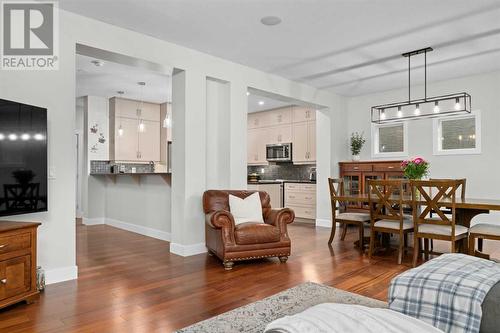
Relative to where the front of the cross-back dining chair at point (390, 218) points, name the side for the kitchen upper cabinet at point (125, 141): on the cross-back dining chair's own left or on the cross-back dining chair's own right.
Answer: on the cross-back dining chair's own left

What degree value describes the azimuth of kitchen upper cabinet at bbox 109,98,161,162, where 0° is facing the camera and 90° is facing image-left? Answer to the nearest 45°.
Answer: approximately 315°

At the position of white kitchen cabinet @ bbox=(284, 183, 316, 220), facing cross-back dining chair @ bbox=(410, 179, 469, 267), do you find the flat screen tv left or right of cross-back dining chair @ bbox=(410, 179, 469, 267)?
right

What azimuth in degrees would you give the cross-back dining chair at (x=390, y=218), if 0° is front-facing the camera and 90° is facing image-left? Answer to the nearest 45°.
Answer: approximately 225°

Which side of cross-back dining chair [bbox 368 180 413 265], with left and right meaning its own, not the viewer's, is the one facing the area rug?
back

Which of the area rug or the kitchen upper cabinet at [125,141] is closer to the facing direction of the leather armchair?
the area rug

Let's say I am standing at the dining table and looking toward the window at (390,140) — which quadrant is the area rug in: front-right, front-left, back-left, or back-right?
back-left

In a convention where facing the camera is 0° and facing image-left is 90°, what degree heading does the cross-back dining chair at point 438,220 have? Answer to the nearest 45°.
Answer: approximately 225°

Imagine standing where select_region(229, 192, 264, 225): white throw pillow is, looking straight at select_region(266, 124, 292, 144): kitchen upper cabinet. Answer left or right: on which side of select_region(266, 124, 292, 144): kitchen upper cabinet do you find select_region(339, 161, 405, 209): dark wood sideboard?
right

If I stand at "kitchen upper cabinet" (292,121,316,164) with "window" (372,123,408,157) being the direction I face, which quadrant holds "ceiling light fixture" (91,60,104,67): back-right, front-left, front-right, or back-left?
back-right

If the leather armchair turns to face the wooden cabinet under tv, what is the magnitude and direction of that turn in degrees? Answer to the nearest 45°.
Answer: approximately 90° to its right
